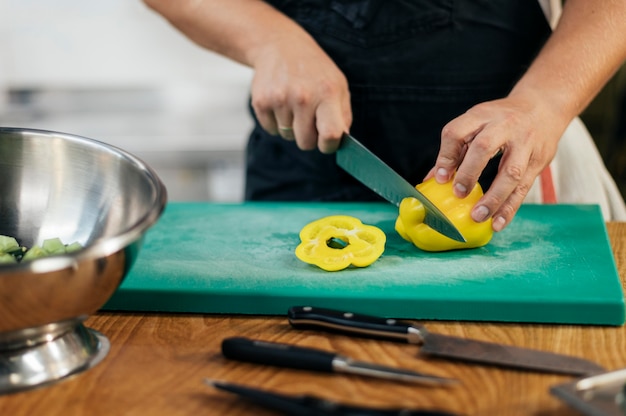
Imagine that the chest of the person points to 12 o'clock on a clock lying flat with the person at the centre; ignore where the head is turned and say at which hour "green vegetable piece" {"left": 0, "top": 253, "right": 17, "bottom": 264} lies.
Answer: The green vegetable piece is roughly at 1 o'clock from the person.

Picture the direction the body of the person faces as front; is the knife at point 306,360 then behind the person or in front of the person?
in front

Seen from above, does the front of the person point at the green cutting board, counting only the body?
yes

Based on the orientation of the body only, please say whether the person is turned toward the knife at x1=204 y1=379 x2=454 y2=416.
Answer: yes

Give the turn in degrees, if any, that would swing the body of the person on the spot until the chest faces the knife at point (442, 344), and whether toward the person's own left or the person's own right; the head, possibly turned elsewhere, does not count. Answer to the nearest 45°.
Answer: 0° — they already face it

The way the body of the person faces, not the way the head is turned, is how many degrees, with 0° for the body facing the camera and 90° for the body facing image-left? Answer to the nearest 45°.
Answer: approximately 0°
